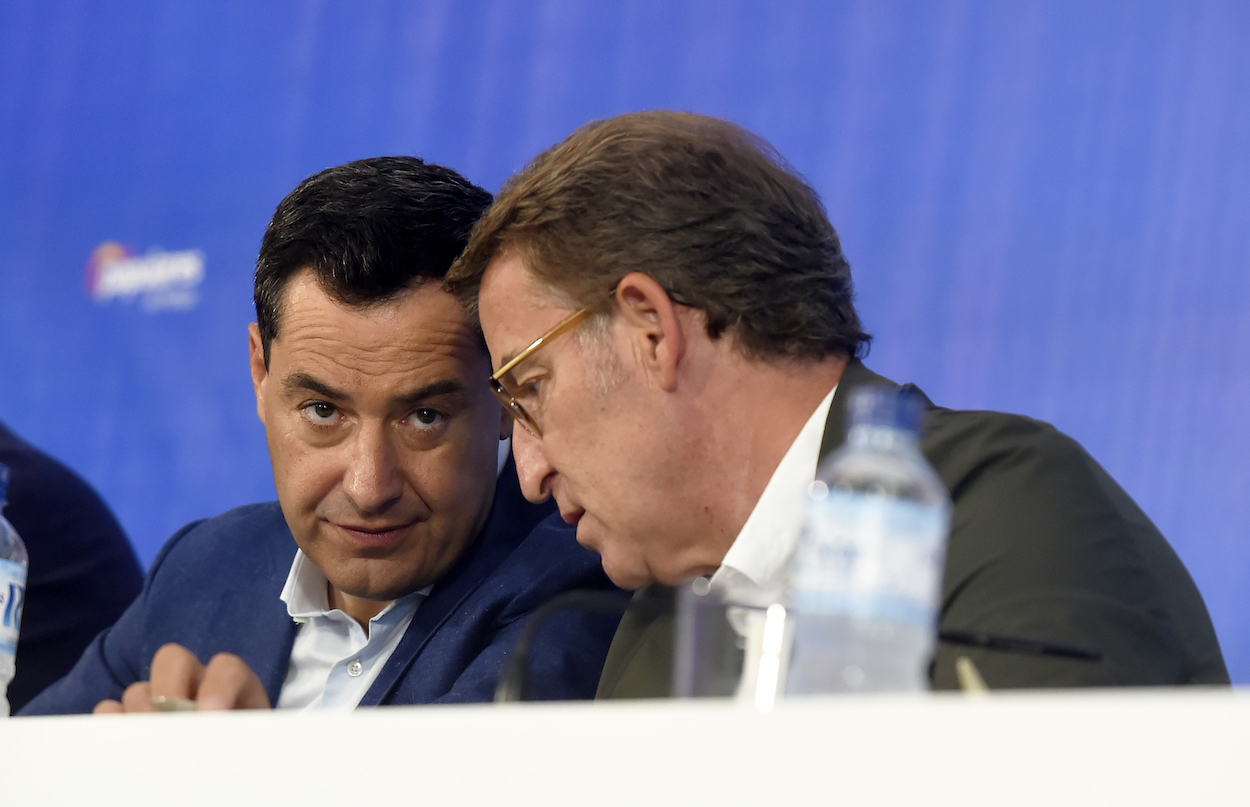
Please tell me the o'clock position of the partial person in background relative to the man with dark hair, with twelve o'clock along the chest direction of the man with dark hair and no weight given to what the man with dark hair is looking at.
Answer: The partial person in background is roughly at 3 o'clock from the man with dark hair.

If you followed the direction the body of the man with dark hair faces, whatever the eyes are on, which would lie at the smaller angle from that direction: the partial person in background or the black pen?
the black pen

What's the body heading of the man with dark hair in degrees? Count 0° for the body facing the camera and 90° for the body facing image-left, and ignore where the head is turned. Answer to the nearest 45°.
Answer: approximately 0°
